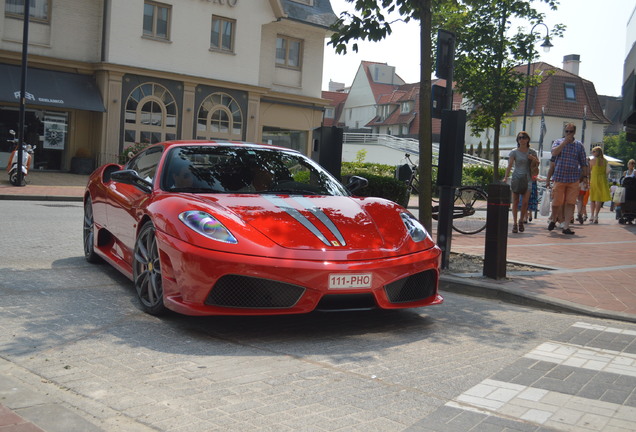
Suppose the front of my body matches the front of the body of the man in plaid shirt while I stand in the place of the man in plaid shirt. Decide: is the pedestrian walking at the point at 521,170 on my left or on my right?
on my right

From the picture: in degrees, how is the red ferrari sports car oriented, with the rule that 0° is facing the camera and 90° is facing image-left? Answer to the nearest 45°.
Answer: approximately 315°

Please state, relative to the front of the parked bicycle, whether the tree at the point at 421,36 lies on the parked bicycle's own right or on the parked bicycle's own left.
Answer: on the parked bicycle's own left

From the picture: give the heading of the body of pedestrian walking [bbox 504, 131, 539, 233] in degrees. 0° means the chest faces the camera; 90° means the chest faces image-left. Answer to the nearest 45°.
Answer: approximately 0°

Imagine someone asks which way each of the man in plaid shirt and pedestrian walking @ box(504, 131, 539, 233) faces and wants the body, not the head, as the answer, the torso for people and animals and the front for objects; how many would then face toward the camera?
2

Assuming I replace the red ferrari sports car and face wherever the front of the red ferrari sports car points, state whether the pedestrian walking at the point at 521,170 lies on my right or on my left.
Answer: on my left
